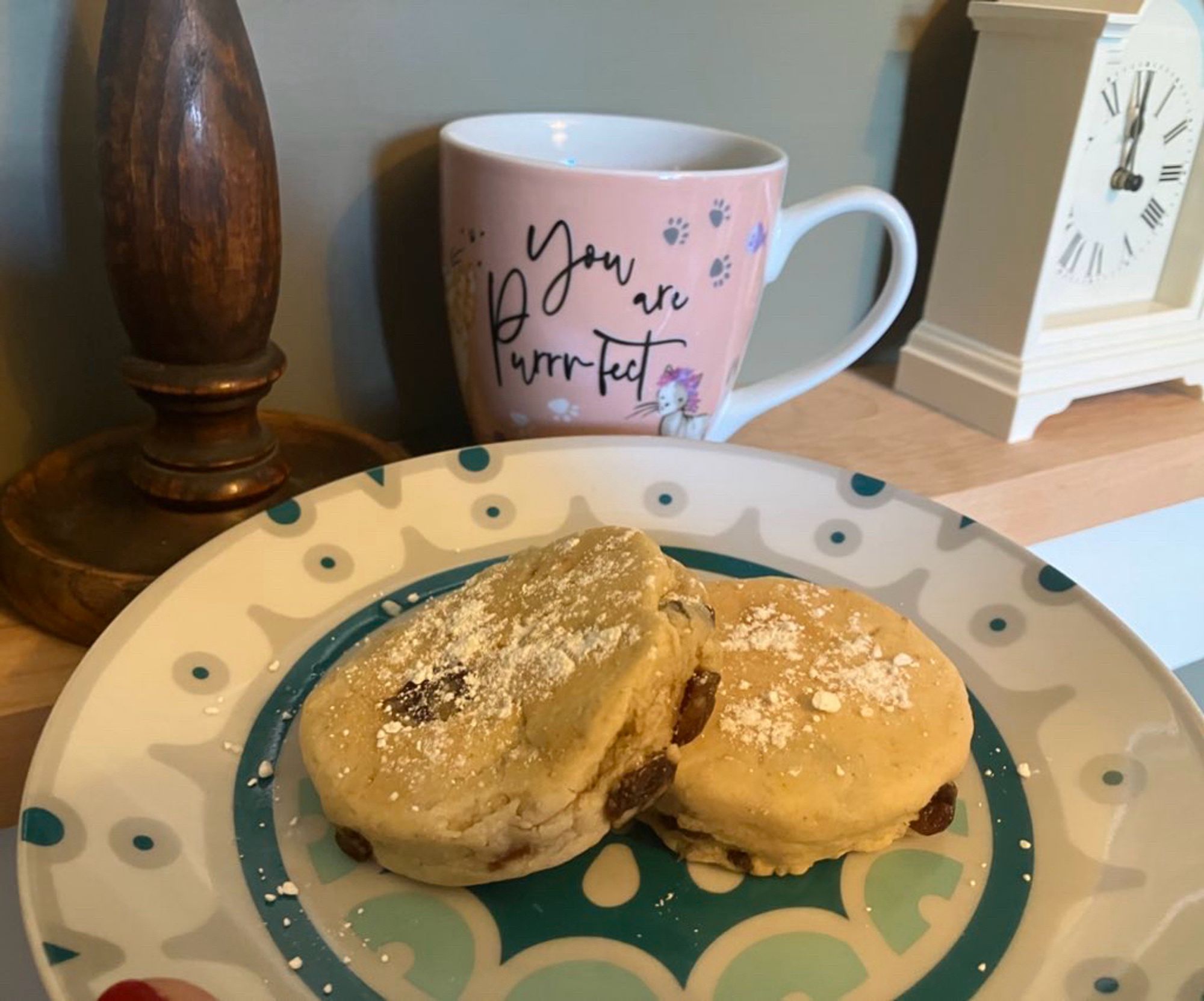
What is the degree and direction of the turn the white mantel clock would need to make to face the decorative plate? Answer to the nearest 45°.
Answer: approximately 45° to its right
